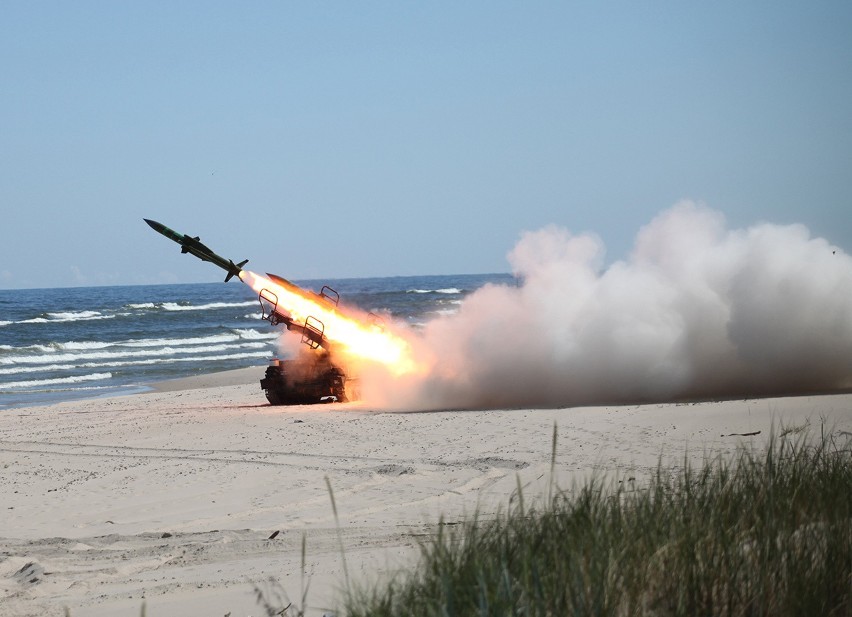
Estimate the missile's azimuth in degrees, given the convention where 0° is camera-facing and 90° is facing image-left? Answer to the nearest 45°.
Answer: approximately 90°
